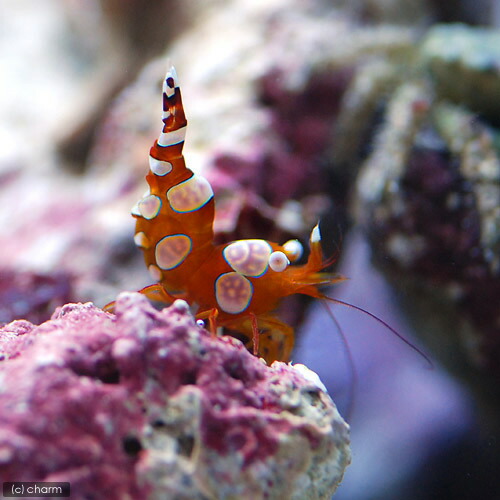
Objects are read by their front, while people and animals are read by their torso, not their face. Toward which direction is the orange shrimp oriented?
to the viewer's right
